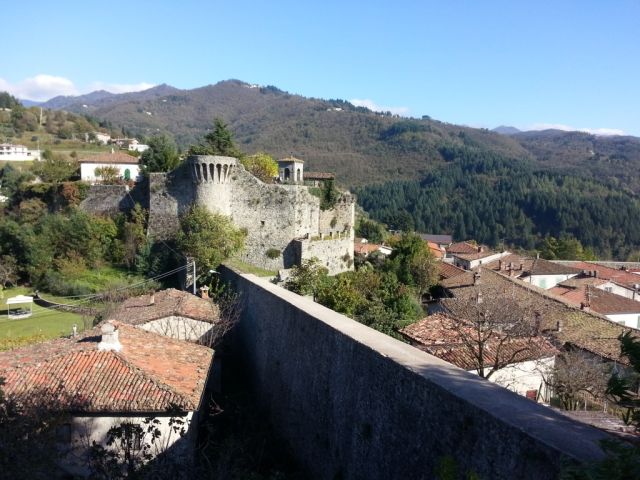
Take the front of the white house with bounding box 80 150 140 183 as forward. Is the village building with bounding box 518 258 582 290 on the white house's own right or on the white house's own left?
on the white house's own left

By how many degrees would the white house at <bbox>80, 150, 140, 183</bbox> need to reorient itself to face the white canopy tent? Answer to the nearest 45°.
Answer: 0° — it already faces it

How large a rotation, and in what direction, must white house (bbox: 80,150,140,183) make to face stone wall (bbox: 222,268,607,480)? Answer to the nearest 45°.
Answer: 0° — it already faces it

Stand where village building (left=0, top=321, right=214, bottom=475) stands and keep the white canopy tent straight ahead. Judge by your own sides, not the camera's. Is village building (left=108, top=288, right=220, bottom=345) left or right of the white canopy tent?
right

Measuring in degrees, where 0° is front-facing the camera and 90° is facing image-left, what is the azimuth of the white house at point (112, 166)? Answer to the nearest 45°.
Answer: approximately 0°

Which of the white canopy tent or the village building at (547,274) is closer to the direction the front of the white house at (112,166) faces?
the white canopy tent

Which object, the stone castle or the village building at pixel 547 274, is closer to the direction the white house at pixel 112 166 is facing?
the stone castle

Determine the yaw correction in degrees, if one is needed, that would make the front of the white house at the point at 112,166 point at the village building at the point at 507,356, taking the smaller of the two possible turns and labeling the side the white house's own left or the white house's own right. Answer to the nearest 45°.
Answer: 0° — it already faces it

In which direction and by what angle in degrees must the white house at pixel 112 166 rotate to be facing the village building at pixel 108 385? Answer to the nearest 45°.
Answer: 0° — it already faces it
